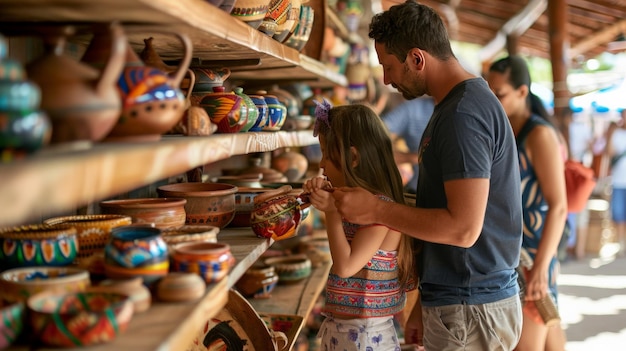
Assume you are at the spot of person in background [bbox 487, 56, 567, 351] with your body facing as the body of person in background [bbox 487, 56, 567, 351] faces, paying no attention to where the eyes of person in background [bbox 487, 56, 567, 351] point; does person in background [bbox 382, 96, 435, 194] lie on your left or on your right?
on your right

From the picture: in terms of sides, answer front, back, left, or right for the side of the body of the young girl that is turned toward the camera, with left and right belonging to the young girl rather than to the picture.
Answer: left

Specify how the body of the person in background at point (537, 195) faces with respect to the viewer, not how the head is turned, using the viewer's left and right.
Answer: facing the viewer and to the left of the viewer

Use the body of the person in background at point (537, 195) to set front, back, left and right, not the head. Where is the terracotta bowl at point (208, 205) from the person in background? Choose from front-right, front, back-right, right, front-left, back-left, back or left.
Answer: front

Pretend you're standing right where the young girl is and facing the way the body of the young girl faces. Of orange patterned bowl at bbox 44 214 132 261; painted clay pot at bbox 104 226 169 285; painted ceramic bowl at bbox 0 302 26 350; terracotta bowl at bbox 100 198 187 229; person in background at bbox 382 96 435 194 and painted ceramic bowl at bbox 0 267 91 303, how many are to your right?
1

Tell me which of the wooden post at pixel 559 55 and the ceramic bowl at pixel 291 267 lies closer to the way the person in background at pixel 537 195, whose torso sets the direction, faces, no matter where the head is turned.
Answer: the ceramic bowl

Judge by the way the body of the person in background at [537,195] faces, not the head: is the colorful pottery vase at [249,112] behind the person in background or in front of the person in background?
in front

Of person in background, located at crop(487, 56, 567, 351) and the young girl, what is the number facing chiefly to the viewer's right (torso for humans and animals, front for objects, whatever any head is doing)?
0

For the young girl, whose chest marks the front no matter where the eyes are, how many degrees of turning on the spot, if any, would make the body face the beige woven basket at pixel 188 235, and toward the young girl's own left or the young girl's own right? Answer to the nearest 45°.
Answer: approximately 45° to the young girl's own left

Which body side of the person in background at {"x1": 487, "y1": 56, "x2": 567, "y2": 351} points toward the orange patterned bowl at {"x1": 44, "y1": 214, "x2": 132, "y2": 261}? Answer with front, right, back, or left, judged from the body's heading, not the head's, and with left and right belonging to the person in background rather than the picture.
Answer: front

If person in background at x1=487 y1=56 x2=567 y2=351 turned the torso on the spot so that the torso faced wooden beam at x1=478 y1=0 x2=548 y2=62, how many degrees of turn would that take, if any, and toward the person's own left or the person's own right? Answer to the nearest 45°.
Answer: approximately 135° to the person's own right

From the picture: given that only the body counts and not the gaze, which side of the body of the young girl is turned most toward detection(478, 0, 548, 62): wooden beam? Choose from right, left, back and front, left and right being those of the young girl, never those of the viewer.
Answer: right
